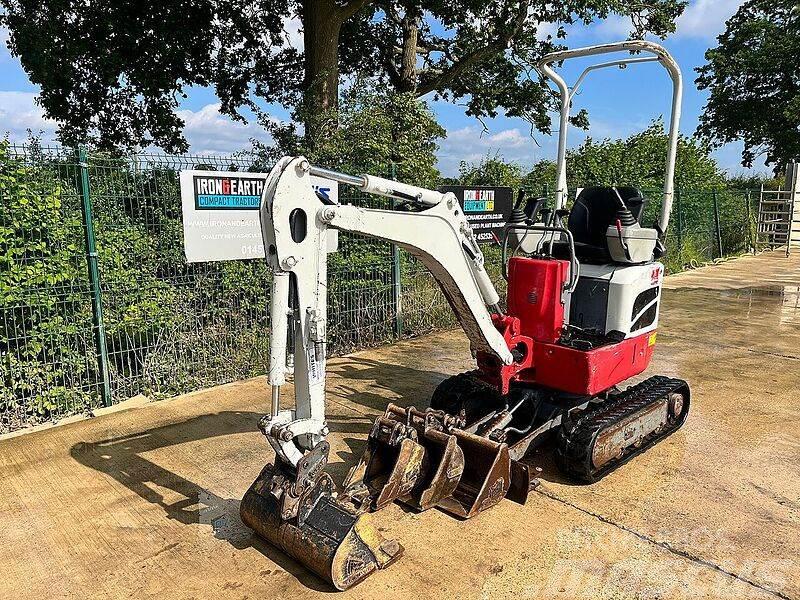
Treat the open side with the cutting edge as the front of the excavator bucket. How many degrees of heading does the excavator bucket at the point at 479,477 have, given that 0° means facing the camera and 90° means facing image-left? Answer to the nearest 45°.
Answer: approximately 45°

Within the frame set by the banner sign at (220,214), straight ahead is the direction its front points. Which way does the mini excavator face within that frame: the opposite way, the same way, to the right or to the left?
to the right

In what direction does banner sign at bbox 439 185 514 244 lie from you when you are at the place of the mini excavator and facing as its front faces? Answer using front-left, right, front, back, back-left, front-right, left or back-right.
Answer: back-right

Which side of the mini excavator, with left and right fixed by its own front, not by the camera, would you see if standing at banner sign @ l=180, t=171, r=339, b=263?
right

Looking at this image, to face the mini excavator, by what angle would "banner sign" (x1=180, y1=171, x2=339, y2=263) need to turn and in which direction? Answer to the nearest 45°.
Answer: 0° — it already faces it

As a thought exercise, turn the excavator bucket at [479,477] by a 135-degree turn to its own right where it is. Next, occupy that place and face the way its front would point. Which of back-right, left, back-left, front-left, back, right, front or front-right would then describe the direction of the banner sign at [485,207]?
front

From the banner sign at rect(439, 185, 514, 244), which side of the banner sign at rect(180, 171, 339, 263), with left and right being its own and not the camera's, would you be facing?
left

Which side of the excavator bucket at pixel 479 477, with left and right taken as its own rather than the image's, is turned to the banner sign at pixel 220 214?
right

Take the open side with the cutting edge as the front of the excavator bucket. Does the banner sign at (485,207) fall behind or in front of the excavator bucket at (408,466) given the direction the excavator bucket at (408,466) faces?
behind
